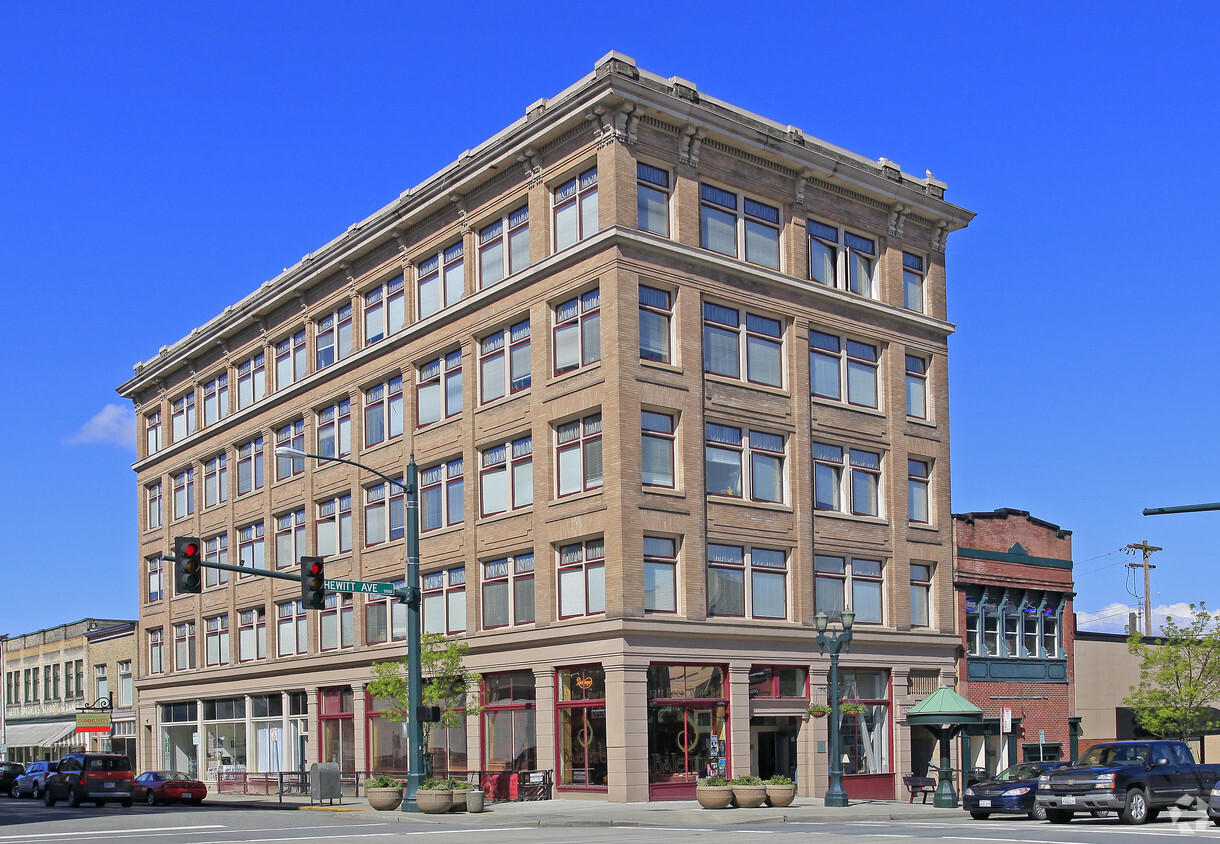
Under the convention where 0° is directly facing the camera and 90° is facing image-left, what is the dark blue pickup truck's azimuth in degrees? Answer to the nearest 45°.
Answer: approximately 45°

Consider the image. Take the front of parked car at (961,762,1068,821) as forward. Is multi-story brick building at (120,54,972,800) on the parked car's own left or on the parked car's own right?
on the parked car's own right

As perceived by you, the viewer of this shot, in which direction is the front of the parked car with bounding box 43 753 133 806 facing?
facing away from the viewer and to the left of the viewer

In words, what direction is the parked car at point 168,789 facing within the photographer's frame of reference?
facing away from the viewer and to the left of the viewer

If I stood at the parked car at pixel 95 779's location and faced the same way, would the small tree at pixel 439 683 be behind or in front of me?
behind

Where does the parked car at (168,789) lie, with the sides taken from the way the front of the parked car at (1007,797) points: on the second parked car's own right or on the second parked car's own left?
on the second parked car's own right

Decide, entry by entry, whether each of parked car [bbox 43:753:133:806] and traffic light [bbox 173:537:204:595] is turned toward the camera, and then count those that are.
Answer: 1
